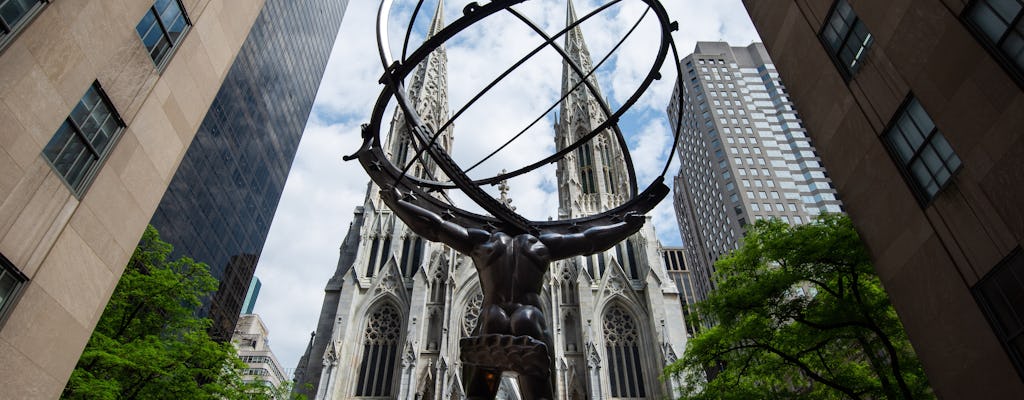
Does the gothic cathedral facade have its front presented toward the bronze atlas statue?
yes

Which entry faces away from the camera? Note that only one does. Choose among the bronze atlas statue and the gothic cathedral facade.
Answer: the bronze atlas statue

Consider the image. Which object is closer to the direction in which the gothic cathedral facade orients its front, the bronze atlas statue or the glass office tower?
the bronze atlas statue

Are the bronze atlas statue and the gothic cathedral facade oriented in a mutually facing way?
yes

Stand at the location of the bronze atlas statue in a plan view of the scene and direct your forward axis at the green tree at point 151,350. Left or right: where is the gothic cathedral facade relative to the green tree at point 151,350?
right

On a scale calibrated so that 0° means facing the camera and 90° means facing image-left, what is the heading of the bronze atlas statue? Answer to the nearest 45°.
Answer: approximately 180°

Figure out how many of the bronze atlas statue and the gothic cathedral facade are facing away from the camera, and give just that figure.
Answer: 1

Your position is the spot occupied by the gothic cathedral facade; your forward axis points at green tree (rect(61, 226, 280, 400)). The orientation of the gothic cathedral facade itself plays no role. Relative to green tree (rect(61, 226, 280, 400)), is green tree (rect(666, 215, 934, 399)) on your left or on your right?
left

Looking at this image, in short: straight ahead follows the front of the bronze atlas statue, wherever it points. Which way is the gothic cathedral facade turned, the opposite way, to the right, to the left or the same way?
the opposite way

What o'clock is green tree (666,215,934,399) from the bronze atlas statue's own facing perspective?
The green tree is roughly at 2 o'clock from the bronze atlas statue.

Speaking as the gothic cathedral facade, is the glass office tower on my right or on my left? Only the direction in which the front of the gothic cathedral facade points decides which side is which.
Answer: on my right

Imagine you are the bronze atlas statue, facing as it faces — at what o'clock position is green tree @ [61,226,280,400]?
The green tree is roughly at 10 o'clock from the bronze atlas statue.
